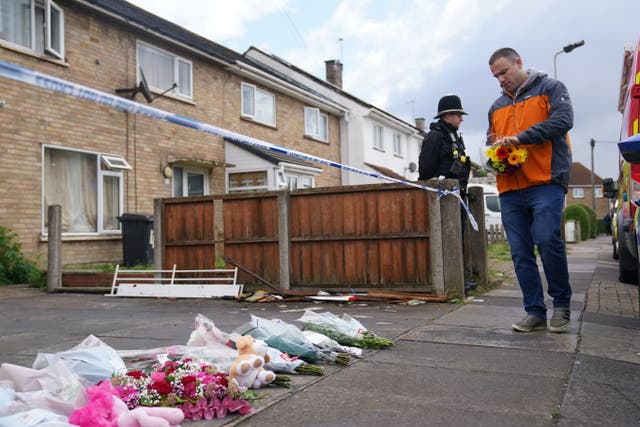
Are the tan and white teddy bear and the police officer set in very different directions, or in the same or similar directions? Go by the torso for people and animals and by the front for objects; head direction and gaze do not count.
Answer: same or similar directions

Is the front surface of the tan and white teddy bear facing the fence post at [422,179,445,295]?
no

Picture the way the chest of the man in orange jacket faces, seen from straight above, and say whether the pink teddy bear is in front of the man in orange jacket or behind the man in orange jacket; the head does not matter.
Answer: in front

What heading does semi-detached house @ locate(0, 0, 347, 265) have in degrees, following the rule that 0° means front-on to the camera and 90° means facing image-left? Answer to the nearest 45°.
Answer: approximately 315°

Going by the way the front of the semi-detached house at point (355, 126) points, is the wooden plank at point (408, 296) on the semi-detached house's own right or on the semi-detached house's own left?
on the semi-detached house's own right

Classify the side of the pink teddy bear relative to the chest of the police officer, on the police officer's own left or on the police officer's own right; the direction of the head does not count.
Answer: on the police officer's own right

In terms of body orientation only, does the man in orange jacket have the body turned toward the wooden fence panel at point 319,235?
no

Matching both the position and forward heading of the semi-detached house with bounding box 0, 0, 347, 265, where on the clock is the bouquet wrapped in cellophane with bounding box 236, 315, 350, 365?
The bouquet wrapped in cellophane is roughly at 1 o'clock from the semi-detached house.

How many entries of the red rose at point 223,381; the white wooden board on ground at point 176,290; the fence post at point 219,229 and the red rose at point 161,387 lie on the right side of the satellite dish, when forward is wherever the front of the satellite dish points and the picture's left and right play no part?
4

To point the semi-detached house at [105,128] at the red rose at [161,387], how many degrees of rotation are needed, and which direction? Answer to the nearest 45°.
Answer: approximately 45° to its right

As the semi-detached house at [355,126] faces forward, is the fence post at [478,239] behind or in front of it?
in front

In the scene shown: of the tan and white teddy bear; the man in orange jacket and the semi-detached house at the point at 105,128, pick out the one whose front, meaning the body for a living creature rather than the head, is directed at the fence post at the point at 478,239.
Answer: the semi-detached house

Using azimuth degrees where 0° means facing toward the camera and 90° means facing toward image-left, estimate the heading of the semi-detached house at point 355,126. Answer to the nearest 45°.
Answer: approximately 315°

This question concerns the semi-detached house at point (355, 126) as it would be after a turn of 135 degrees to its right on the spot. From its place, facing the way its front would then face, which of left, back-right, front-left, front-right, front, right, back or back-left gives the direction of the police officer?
left

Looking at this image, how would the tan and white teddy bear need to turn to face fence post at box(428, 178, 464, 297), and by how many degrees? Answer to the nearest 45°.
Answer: approximately 90° to its left

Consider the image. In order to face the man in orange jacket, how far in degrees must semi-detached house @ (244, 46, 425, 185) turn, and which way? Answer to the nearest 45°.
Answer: approximately 45° to its right
